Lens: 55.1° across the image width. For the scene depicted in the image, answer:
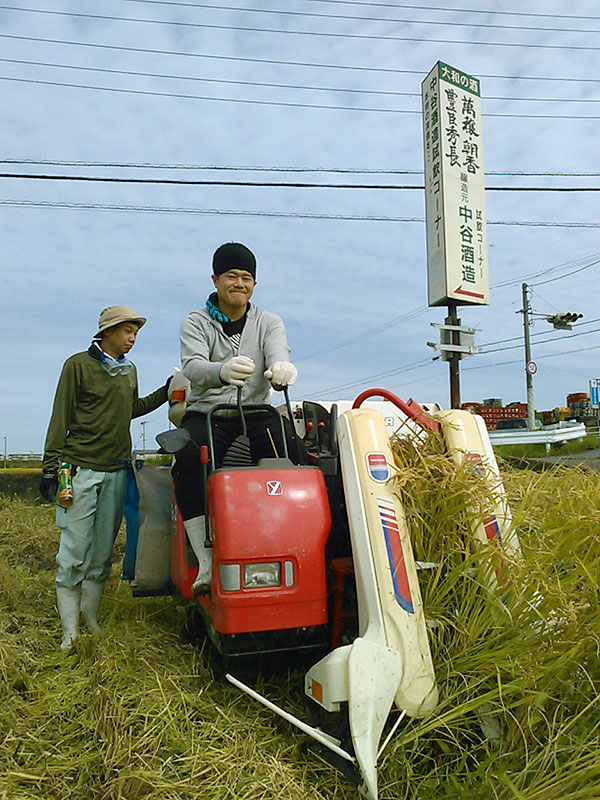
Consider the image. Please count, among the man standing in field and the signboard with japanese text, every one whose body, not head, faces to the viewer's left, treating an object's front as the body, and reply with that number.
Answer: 0

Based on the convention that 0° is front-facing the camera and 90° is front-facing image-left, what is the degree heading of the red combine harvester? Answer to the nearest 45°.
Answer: approximately 0°

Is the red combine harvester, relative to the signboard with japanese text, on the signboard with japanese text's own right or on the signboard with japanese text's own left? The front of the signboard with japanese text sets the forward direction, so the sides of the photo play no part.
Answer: on the signboard with japanese text's own right

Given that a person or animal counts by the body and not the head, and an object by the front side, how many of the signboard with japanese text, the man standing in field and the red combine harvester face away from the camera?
0

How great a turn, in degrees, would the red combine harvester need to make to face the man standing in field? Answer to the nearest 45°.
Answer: approximately 135° to its right

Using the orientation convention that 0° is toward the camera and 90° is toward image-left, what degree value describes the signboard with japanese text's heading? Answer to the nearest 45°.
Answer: approximately 315°

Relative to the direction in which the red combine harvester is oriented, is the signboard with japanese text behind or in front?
behind

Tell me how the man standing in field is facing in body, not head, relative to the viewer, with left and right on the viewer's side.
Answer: facing the viewer and to the right of the viewer

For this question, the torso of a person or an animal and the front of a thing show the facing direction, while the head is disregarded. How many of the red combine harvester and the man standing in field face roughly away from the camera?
0

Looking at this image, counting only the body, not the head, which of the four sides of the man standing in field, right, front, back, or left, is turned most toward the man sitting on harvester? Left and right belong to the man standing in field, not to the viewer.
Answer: front
